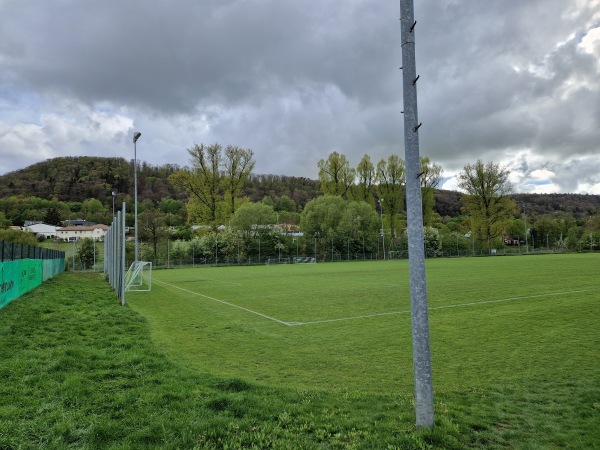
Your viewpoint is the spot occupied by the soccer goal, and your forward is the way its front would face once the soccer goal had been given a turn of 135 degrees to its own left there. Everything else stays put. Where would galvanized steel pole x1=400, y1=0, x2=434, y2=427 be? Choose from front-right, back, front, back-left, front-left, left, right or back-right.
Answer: back-left

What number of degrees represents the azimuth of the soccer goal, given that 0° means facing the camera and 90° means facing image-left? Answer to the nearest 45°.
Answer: approximately 270°

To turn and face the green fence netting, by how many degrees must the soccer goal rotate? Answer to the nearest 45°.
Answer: approximately 135° to its right
